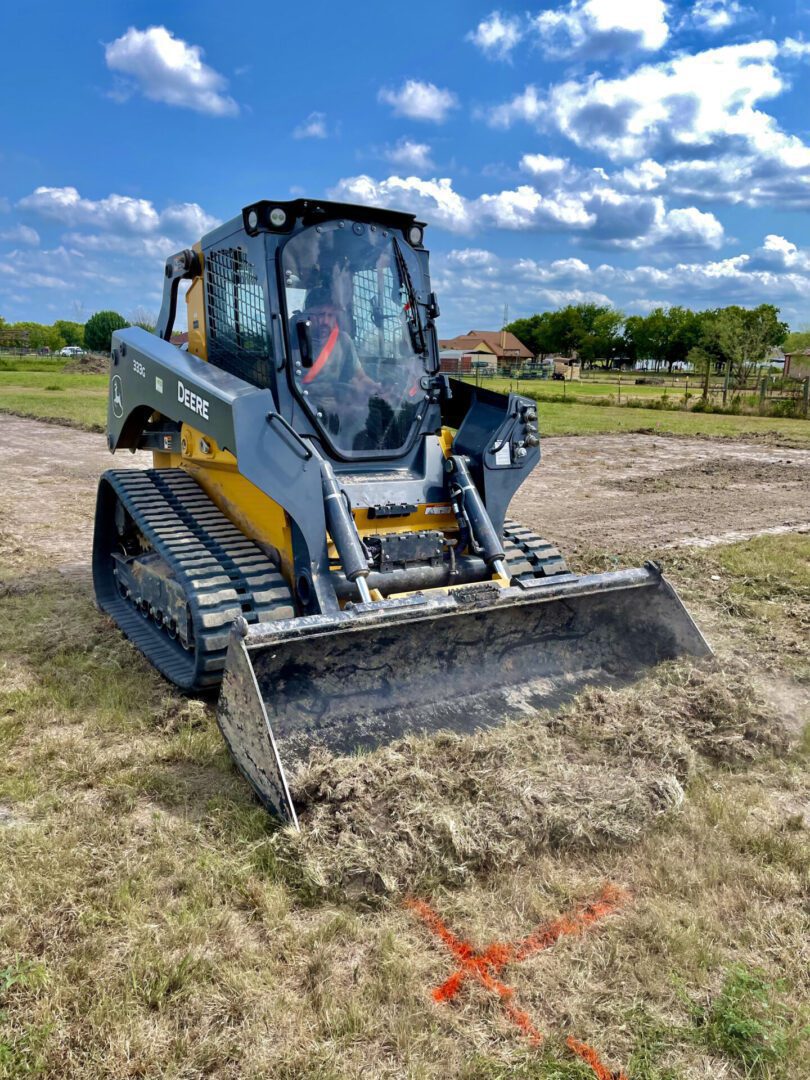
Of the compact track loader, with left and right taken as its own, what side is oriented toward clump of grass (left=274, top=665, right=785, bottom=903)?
front

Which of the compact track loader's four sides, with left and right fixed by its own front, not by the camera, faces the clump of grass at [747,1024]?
front

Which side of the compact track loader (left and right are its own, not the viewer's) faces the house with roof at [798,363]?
left

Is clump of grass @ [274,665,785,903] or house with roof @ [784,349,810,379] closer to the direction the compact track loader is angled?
the clump of grass

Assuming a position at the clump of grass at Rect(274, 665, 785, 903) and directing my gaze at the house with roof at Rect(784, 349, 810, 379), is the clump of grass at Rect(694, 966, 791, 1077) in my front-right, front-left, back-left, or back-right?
back-right

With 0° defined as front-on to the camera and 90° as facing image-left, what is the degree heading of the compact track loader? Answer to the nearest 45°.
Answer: approximately 315°
